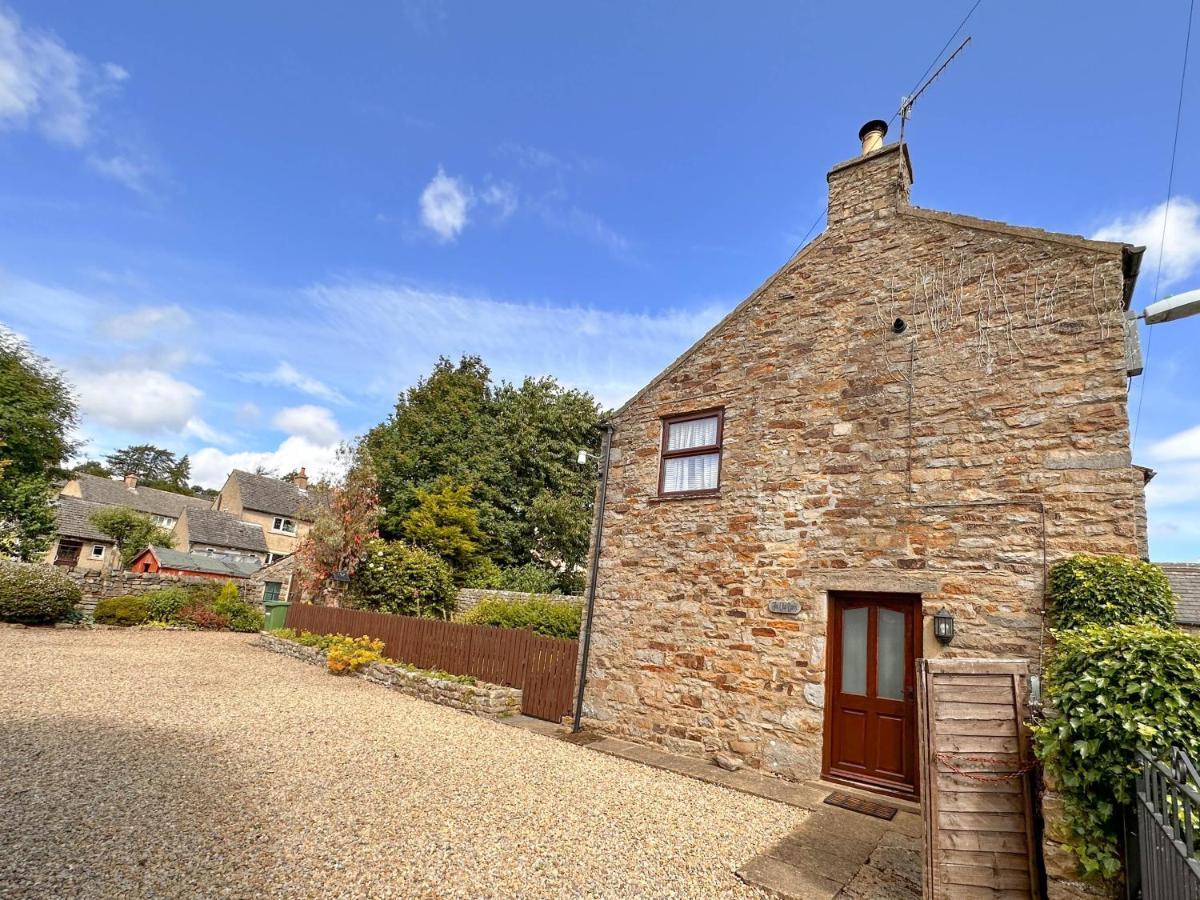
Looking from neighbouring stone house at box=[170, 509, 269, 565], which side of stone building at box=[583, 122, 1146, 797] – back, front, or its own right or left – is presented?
right

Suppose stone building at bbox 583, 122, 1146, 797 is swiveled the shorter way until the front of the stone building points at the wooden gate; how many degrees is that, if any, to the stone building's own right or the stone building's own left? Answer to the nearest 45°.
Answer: approximately 45° to the stone building's own left

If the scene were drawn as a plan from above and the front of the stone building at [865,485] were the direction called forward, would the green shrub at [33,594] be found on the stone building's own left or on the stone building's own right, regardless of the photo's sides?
on the stone building's own right

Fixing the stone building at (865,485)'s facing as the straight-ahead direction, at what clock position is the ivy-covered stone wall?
The ivy-covered stone wall is roughly at 10 o'clock from the stone building.

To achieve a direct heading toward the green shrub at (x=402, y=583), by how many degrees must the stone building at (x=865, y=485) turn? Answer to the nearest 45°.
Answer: approximately 90° to its right

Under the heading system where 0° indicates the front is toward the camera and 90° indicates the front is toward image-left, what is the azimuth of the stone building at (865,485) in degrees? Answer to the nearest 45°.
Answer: approximately 45°

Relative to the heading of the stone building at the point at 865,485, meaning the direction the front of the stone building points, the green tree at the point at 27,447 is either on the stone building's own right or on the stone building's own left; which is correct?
on the stone building's own right

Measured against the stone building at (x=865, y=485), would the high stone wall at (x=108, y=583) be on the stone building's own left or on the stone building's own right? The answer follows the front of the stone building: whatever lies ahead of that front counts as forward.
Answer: on the stone building's own right

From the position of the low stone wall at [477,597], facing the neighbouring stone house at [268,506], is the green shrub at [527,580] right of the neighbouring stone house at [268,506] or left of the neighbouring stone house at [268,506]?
right
